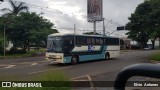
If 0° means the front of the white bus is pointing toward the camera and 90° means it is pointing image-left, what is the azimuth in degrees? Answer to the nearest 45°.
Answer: approximately 45°

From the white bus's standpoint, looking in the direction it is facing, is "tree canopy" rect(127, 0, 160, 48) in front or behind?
behind
